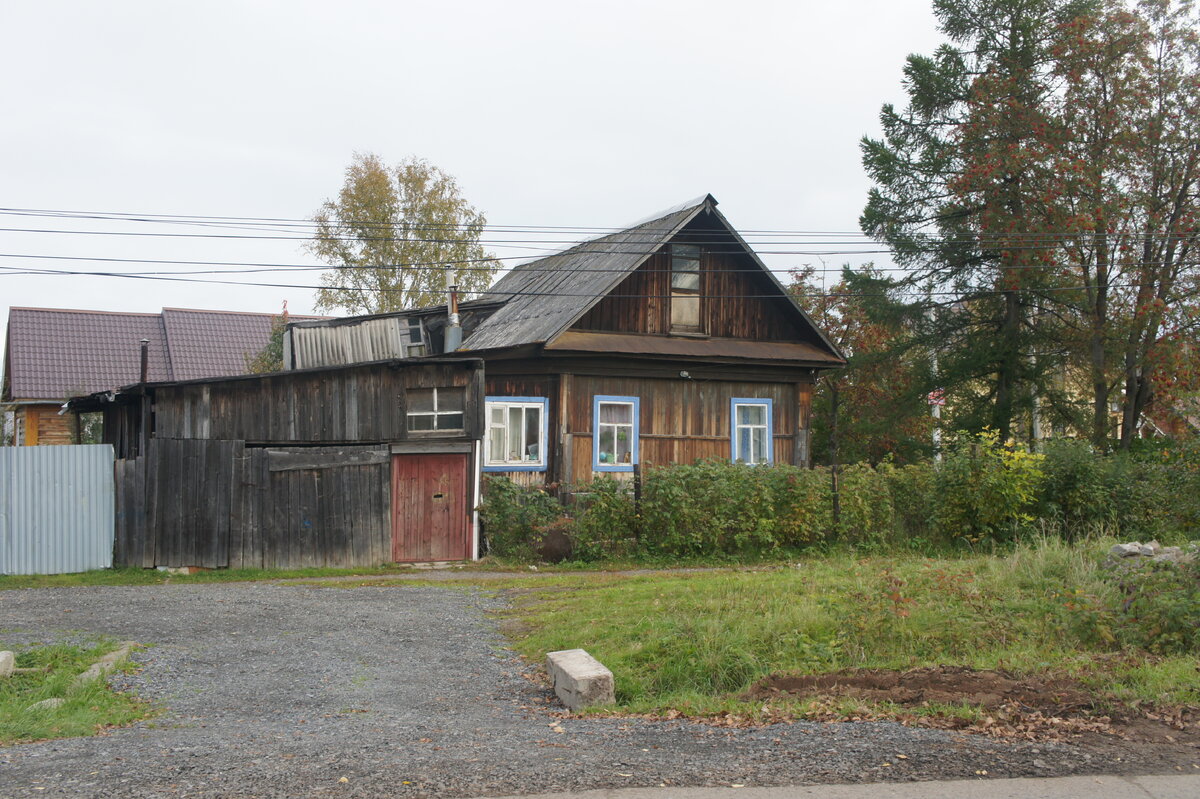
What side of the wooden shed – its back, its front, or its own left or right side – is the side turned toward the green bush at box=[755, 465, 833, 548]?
left

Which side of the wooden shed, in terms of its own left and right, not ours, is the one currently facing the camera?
front

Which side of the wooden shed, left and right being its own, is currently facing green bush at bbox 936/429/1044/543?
left

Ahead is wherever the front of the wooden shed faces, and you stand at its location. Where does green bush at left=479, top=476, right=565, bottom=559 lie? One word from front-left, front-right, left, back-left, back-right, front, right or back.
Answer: left

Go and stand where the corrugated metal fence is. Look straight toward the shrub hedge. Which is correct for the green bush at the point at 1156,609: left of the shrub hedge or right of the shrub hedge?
right

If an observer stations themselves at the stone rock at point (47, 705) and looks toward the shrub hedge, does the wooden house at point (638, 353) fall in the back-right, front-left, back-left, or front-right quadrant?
front-left

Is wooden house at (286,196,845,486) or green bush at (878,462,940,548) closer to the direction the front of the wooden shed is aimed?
the green bush

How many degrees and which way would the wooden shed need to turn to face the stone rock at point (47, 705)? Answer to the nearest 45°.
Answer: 0° — it already faces it

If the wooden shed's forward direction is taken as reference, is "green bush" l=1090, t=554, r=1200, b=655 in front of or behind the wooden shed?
in front

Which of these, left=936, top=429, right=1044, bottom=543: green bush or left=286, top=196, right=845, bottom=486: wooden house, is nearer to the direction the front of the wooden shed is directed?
the green bush

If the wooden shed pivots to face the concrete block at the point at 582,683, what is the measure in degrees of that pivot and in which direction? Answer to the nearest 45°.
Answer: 0° — it already faces it

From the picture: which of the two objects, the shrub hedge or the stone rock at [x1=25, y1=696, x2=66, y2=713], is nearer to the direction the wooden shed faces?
the stone rock

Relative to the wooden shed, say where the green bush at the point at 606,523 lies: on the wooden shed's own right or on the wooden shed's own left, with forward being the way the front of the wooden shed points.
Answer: on the wooden shed's own left

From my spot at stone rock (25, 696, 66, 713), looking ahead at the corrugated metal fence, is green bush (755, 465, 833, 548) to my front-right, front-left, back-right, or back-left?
front-right
